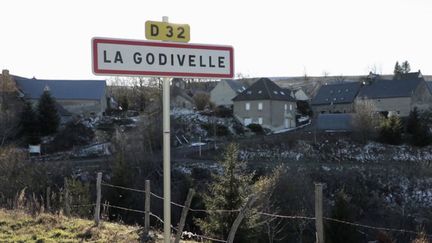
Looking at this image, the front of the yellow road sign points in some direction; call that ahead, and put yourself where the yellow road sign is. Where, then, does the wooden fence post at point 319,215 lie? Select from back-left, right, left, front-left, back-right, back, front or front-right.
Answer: back-left

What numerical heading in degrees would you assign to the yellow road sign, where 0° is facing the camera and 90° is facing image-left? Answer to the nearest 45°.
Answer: approximately 0°

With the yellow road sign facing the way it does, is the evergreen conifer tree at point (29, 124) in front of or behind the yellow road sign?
behind
